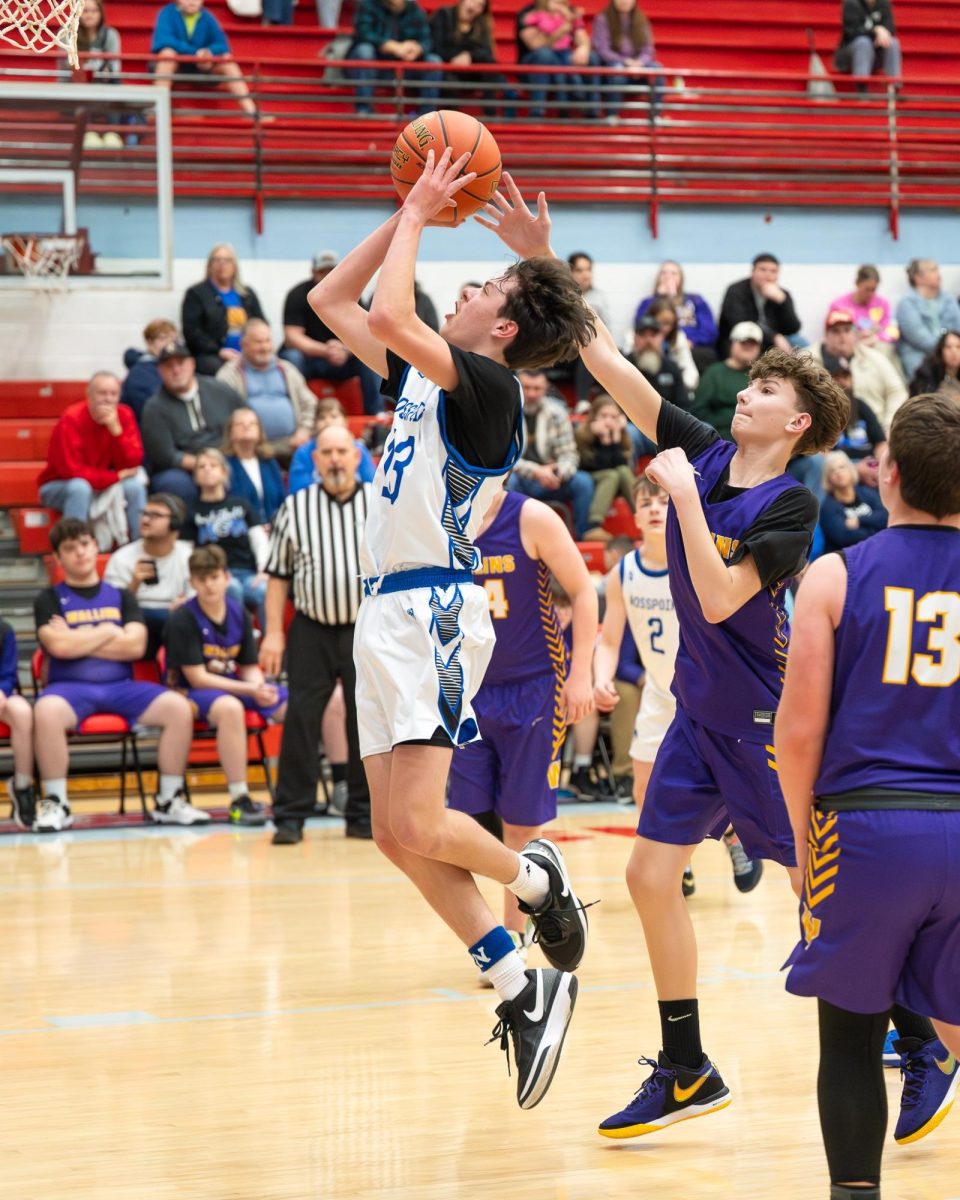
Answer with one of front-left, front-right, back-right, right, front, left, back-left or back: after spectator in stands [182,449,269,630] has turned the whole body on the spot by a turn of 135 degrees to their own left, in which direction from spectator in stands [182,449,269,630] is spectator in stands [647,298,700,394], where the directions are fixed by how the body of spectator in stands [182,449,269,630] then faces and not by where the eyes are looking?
front

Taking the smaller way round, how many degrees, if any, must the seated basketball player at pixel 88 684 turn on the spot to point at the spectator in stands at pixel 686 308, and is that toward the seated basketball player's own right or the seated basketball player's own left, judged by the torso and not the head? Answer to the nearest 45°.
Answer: approximately 135° to the seated basketball player's own left

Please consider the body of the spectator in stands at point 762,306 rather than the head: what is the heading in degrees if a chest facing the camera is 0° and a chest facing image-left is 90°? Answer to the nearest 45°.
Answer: approximately 0°

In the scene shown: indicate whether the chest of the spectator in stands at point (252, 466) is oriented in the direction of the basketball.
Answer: yes

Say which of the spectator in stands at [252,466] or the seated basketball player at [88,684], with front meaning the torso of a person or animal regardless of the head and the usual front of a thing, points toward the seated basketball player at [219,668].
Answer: the spectator in stands

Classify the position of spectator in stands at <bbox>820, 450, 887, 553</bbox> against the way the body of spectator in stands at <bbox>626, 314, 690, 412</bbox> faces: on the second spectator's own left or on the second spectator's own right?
on the second spectator's own left

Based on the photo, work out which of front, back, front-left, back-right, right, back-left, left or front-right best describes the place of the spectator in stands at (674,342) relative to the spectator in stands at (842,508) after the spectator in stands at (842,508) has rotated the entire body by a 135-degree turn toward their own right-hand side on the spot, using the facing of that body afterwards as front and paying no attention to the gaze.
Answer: front
